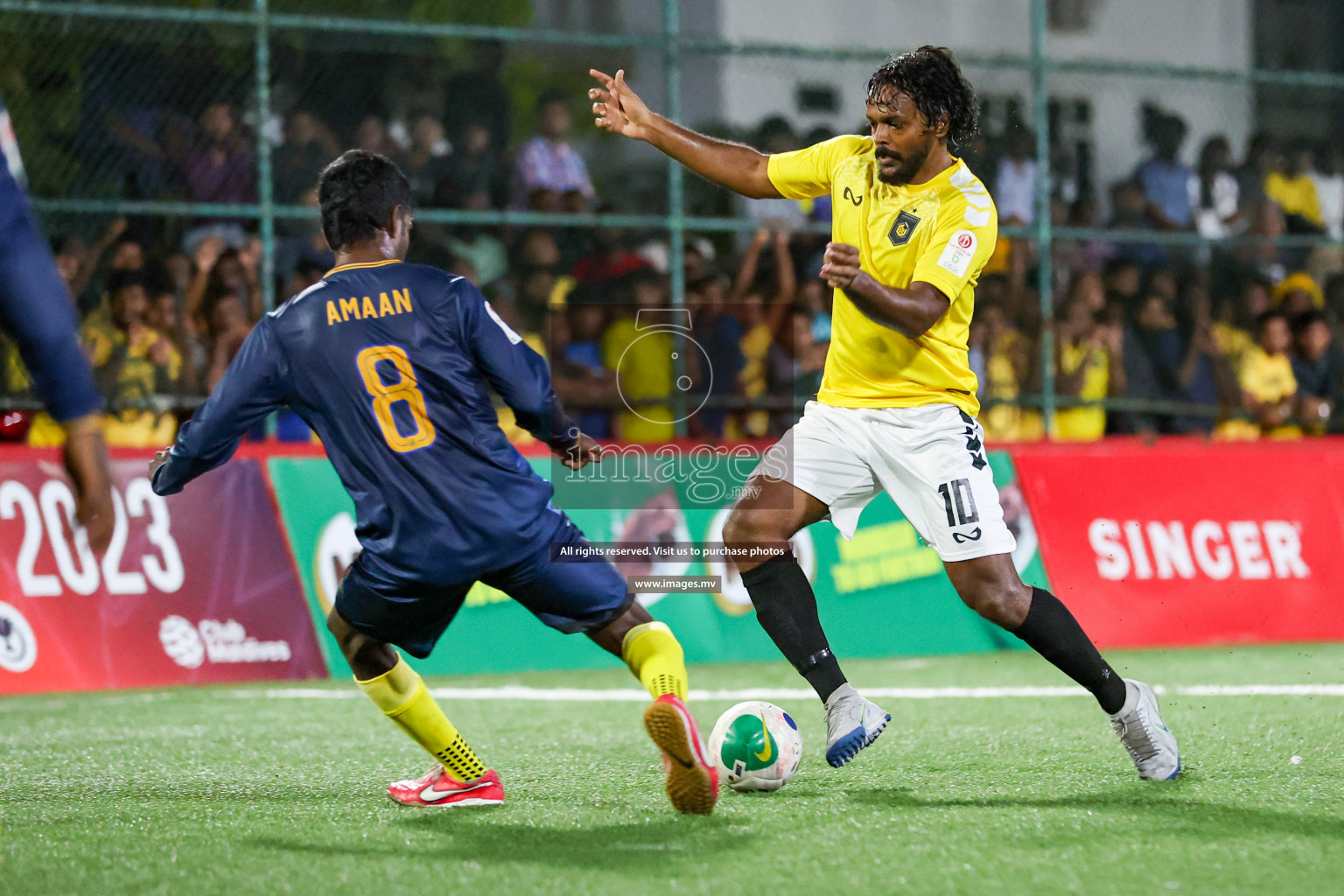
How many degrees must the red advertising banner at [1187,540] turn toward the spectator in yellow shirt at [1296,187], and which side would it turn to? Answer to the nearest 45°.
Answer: approximately 180°

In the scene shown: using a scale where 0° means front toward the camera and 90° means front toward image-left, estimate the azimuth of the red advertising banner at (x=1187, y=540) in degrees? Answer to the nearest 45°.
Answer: approximately 0°

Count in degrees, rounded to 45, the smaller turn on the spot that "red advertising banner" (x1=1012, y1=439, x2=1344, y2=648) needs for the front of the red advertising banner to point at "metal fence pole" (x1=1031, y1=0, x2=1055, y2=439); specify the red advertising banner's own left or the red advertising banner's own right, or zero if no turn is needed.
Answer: approximately 135° to the red advertising banner's own right

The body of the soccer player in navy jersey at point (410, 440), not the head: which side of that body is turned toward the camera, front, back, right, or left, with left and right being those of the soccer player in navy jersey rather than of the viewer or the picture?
back

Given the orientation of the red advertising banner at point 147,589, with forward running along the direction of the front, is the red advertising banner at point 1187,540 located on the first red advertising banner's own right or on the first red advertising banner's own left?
on the first red advertising banner's own left

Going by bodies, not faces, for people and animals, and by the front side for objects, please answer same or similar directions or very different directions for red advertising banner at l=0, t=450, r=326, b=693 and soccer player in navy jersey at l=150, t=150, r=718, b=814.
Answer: very different directions

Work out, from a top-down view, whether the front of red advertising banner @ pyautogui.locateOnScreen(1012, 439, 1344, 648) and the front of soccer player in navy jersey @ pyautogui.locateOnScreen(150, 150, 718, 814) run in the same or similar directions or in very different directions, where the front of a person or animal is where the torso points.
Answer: very different directions

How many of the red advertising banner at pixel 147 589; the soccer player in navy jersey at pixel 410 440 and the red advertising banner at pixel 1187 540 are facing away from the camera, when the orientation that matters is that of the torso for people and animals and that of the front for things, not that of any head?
1

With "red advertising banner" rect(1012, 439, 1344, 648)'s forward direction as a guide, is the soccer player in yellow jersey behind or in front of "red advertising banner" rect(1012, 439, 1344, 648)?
in front
